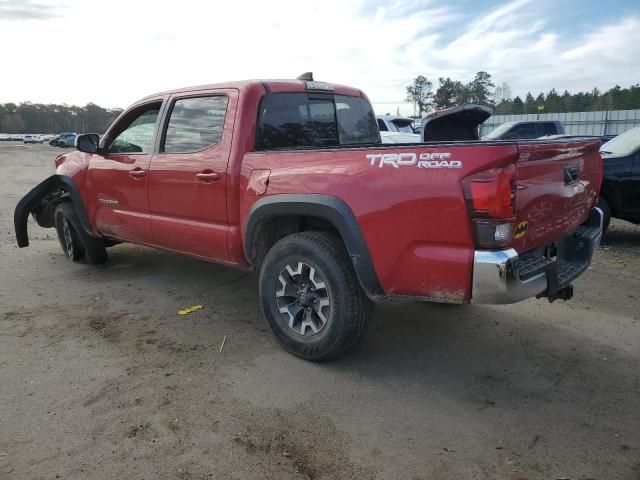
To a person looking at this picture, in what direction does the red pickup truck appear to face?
facing away from the viewer and to the left of the viewer

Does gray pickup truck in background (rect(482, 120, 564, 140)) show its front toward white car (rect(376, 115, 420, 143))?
yes

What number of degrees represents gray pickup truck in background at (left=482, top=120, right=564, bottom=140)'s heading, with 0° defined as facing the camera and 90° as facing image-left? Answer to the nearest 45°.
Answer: approximately 45°

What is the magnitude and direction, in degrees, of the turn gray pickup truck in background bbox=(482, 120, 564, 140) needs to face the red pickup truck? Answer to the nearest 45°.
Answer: approximately 45° to its left

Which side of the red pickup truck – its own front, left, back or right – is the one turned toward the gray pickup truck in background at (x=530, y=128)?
right

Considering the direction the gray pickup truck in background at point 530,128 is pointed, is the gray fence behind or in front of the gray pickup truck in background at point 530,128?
behind

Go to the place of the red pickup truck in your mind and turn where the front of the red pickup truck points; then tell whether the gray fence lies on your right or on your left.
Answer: on your right

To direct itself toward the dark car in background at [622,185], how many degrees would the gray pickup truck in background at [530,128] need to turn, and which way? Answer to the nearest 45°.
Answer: approximately 45° to its left

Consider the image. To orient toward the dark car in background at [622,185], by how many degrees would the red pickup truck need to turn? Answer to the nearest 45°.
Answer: approximately 90° to its right

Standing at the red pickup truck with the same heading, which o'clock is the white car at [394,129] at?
The white car is roughly at 2 o'clock from the red pickup truck.
